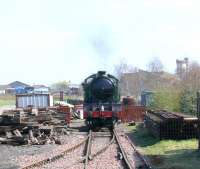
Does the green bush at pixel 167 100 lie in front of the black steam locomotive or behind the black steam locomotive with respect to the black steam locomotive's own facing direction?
behind

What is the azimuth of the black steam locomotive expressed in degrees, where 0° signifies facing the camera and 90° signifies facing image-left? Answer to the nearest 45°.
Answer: approximately 0°

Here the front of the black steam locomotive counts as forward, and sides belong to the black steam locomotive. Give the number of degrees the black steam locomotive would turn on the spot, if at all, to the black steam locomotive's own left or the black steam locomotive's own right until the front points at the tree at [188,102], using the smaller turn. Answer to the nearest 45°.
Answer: approximately 135° to the black steam locomotive's own left
